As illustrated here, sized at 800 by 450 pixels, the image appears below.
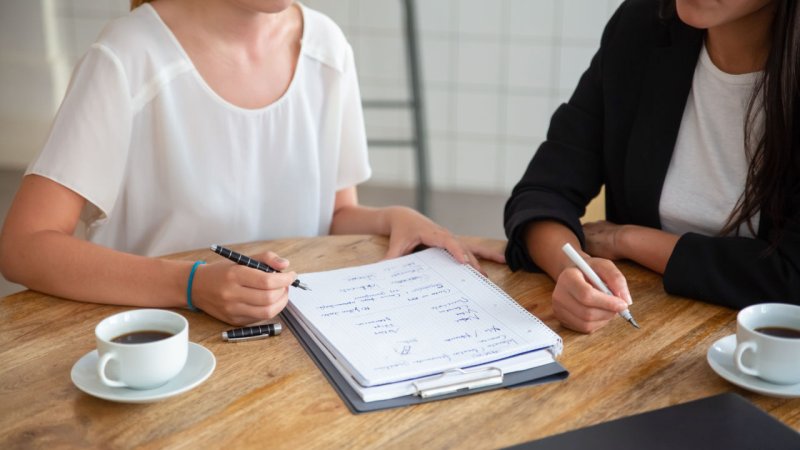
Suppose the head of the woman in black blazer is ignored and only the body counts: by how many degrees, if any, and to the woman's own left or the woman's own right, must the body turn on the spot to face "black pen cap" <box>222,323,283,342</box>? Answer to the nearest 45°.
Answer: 0° — they already face it

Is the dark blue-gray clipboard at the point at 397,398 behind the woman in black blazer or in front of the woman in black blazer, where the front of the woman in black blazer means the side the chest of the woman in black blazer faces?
in front

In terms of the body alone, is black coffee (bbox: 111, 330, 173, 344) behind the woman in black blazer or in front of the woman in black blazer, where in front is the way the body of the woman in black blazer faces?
in front

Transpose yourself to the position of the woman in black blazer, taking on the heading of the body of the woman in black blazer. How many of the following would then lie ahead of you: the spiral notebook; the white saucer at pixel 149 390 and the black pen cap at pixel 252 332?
3

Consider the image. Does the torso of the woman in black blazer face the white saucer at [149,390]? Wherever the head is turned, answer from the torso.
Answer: yes

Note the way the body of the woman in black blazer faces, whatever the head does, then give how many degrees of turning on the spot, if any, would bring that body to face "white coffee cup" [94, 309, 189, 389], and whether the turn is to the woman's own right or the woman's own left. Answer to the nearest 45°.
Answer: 0° — they already face it

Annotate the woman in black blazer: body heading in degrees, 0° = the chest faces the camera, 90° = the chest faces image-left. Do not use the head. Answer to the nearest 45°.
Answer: approximately 45°
